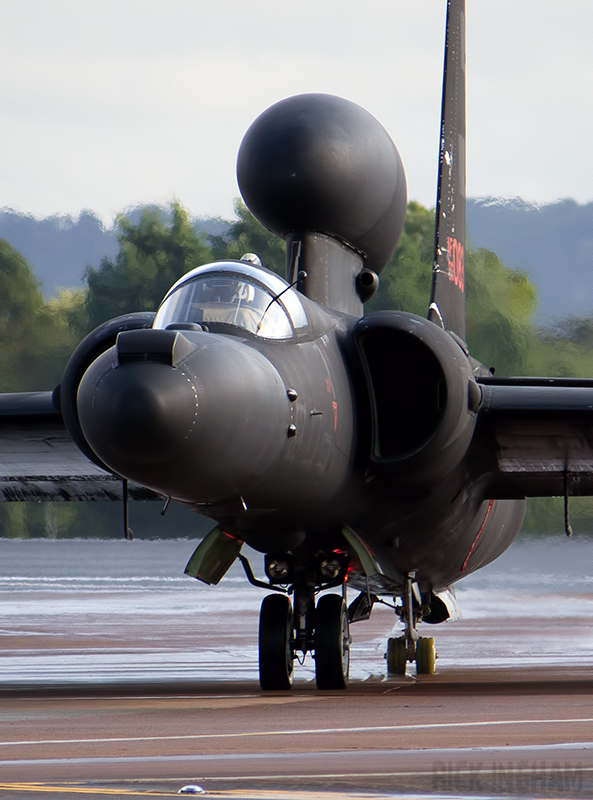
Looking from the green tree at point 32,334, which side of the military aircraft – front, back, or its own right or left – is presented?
back

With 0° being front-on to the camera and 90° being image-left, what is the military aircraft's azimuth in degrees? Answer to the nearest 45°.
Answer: approximately 0°

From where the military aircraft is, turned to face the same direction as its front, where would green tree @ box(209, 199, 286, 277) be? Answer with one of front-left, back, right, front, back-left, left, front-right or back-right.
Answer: back

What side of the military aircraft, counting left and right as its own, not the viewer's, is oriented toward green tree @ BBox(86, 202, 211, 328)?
back
